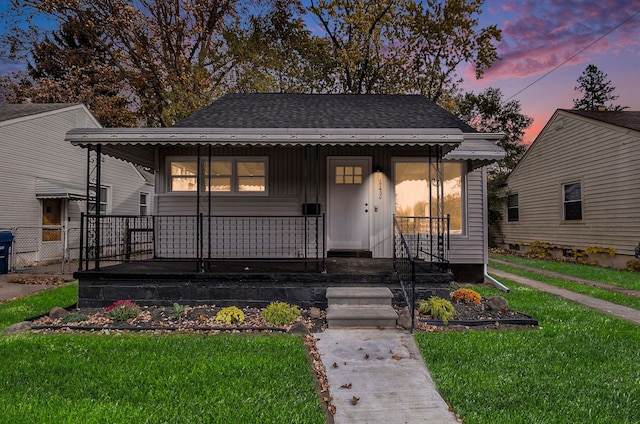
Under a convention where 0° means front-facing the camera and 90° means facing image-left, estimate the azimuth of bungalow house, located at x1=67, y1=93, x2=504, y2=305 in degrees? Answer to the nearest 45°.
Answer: approximately 0°

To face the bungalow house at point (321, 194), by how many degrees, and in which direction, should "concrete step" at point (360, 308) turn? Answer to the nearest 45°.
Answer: approximately 180°

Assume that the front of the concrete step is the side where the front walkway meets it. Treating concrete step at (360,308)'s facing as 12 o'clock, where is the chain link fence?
The chain link fence is roughly at 4 o'clock from the concrete step.

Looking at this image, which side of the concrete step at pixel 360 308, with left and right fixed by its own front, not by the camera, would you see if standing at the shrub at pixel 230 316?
right

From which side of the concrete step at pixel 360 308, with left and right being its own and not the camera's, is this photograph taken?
front

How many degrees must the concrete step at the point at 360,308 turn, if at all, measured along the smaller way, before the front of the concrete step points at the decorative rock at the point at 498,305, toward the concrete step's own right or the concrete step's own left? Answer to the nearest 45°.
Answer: approximately 90° to the concrete step's own left

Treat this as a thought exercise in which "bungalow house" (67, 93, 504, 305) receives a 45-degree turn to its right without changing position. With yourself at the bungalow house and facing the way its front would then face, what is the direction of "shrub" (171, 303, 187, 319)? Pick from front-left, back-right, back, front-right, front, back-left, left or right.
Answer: front

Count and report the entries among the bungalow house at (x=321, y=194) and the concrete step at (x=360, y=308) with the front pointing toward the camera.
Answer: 2

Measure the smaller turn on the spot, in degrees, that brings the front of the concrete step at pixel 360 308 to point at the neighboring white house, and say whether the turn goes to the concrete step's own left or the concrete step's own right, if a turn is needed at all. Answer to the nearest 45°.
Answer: approximately 135° to the concrete step's own right

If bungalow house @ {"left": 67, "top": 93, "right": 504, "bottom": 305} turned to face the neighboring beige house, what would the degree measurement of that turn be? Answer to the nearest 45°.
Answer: approximately 135° to its left

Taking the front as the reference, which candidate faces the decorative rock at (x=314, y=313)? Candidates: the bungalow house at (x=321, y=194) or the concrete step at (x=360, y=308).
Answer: the bungalow house

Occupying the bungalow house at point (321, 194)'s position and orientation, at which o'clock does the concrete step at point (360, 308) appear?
The concrete step is roughly at 12 o'clock from the bungalow house.

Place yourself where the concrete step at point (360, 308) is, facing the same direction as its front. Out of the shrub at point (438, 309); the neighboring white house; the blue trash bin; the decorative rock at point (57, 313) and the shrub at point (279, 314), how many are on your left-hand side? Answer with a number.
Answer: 1

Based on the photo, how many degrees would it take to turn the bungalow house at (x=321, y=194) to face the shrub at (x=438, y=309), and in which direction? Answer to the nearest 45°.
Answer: approximately 45° to its left

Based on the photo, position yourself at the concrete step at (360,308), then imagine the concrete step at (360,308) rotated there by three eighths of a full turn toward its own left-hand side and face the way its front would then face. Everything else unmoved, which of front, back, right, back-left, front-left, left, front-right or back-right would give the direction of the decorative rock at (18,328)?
back-left
